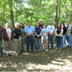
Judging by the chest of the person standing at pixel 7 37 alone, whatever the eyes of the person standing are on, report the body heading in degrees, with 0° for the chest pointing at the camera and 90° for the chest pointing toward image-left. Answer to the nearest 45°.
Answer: approximately 315°

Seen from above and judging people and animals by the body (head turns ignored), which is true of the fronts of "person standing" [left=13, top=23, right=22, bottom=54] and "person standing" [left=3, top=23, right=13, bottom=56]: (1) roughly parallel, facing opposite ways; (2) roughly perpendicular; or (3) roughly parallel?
roughly parallel

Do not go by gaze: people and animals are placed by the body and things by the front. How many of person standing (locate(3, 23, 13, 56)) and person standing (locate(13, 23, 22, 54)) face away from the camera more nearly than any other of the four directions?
0

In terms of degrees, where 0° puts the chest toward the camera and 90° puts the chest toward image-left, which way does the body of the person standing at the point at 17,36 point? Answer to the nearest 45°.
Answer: approximately 315°
